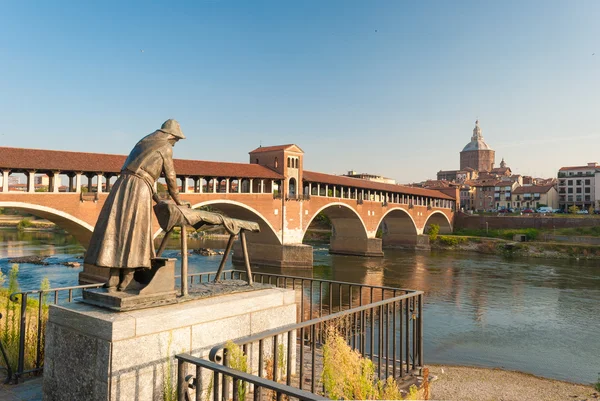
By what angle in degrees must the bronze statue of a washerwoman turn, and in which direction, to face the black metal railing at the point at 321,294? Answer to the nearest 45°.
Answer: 0° — it already faces it

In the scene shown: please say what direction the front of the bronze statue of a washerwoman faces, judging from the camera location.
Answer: facing away from the viewer and to the right of the viewer

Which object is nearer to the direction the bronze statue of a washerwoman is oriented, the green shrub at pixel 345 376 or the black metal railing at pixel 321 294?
the black metal railing

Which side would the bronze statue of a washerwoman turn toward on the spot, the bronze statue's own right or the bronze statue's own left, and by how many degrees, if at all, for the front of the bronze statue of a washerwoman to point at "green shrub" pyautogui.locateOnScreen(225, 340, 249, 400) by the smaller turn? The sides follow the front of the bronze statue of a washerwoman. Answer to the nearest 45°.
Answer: approximately 90° to the bronze statue's own right

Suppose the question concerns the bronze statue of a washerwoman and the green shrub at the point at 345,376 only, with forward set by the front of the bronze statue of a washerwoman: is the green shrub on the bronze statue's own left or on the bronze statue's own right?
on the bronze statue's own right

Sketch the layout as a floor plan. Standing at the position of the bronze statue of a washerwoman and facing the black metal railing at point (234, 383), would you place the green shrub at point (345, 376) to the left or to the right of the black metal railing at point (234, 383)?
left
